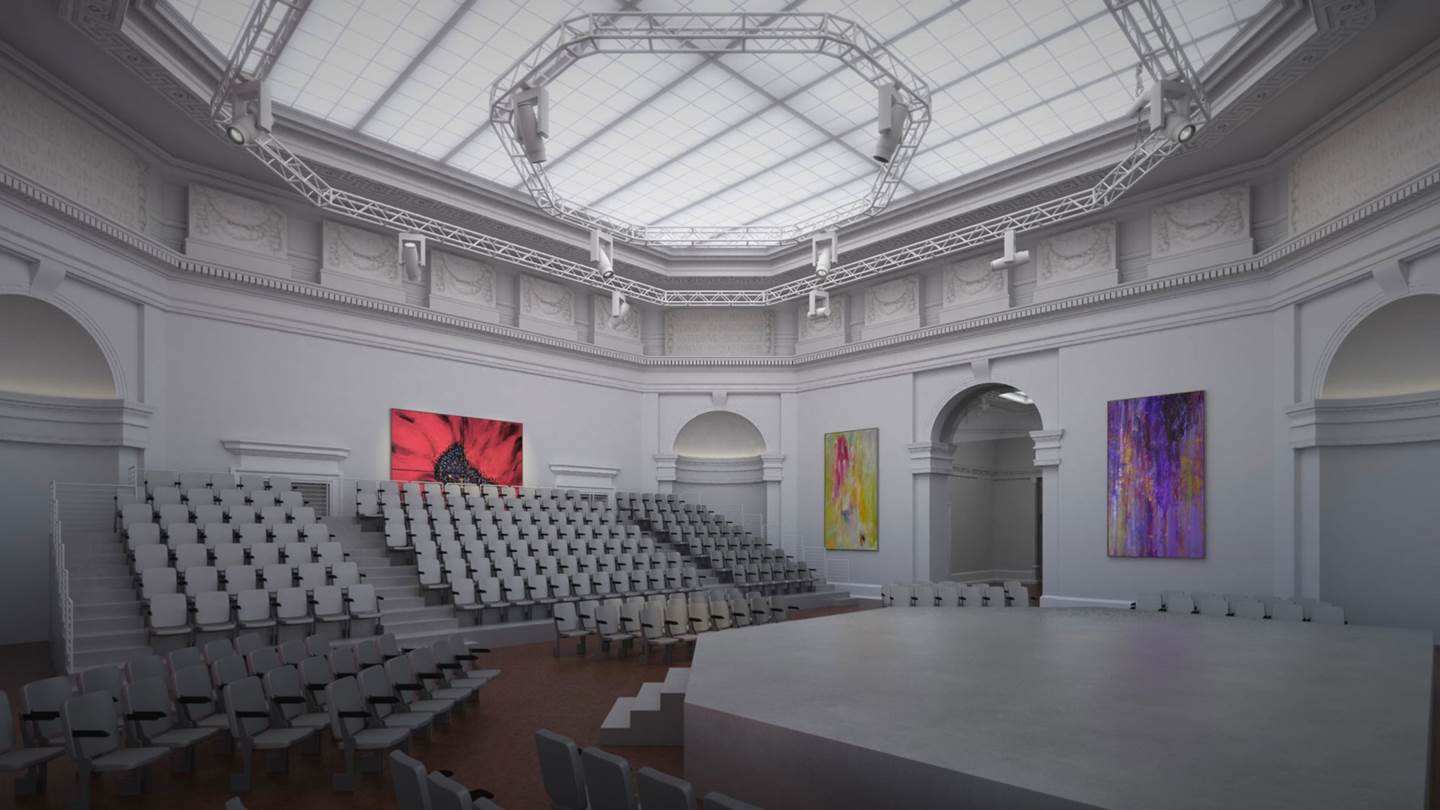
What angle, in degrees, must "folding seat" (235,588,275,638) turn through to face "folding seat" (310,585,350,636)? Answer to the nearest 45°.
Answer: approximately 90° to its left

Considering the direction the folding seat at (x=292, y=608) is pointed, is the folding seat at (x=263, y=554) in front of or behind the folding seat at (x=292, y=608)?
behind

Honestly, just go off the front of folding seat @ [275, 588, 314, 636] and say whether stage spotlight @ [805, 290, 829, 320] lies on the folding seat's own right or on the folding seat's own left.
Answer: on the folding seat's own left

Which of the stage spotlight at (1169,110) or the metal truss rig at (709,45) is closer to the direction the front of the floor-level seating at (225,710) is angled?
the stage spotlight

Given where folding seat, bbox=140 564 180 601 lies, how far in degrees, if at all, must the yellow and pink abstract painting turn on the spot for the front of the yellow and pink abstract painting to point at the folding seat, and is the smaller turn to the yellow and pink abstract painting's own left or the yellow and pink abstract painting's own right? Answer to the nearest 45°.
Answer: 0° — it already faces it

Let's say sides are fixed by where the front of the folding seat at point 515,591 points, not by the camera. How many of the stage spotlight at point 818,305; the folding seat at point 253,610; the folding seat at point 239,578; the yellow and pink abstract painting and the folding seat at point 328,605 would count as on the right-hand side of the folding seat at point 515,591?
3

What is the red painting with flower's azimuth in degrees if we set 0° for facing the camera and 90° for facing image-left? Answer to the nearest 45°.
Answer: approximately 315°

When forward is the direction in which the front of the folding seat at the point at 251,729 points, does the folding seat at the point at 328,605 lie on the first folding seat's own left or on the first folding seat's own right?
on the first folding seat's own left
